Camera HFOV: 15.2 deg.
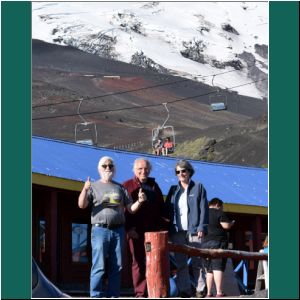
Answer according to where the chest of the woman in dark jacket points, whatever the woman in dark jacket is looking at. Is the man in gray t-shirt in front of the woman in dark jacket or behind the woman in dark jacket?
in front

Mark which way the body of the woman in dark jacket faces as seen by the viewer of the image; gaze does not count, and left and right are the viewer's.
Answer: facing the viewer and to the left of the viewer

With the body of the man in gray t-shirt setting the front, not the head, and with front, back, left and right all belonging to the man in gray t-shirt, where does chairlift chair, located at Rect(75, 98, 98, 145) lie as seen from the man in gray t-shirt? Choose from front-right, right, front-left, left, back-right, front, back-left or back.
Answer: back

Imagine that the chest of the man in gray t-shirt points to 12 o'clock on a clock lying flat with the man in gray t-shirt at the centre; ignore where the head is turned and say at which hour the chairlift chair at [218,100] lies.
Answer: The chairlift chair is roughly at 7 o'clock from the man in gray t-shirt.

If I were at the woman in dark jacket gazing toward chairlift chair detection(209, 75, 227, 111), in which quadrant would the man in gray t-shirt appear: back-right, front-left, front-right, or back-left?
back-left

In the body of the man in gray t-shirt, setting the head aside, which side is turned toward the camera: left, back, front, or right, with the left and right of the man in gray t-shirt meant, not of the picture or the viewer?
front

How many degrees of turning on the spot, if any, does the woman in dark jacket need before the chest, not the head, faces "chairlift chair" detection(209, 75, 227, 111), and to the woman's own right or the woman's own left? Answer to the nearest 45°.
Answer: approximately 135° to the woman's own right
